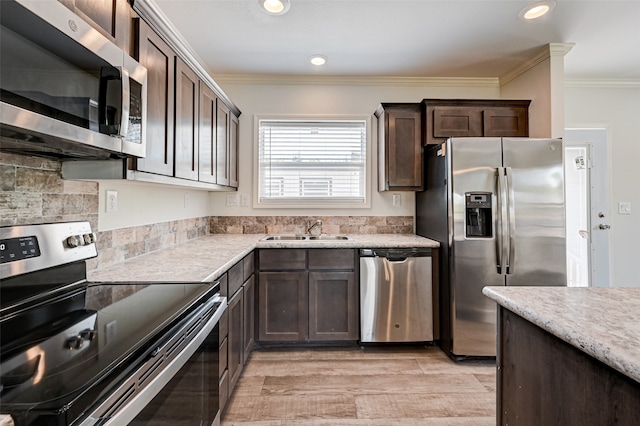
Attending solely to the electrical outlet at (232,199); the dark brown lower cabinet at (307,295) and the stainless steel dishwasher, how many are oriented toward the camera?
3

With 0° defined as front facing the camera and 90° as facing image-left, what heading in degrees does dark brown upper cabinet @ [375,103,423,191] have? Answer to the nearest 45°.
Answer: approximately 0°

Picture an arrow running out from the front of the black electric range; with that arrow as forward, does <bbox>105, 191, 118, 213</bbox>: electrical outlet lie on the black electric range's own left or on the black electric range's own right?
on the black electric range's own left

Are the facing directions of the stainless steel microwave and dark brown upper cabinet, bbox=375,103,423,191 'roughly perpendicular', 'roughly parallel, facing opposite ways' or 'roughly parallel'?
roughly perpendicular

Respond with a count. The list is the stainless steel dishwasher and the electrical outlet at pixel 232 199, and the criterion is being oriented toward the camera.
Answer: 2

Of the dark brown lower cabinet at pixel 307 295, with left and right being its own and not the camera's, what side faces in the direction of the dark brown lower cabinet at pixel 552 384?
front

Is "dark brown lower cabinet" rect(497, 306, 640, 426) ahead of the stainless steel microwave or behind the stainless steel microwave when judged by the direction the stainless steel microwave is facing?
ahead

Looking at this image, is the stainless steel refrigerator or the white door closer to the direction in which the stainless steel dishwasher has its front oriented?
the stainless steel refrigerator

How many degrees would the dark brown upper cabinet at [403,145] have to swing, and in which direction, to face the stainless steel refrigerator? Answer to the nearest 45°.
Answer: approximately 45° to its left

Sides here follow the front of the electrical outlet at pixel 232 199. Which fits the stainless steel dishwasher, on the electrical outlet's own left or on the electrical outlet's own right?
on the electrical outlet's own left

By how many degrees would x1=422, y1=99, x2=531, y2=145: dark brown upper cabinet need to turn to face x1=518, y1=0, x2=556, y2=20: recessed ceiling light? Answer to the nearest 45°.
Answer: approximately 45° to its left

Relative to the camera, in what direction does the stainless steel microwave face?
facing the viewer and to the right of the viewer

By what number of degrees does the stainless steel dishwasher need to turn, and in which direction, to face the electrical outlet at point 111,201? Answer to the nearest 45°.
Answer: approximately 45° to its right

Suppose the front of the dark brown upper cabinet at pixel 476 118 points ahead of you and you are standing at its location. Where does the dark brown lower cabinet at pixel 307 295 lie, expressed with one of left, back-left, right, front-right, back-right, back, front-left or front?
front-right
